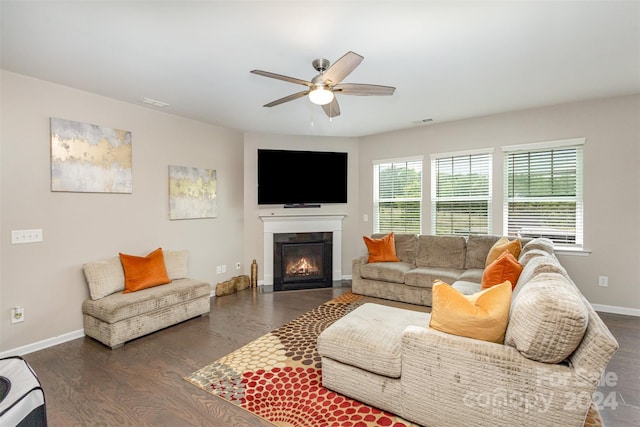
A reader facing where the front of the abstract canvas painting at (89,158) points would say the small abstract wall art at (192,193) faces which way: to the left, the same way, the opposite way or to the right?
the same way

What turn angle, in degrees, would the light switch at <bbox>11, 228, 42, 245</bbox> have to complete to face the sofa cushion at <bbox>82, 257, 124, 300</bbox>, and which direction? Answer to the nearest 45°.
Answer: approximately 45° to its left

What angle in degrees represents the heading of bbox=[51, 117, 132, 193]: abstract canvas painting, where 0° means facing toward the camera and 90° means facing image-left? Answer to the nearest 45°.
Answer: approximately 315°

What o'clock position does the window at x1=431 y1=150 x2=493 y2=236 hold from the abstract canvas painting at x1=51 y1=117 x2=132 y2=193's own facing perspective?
The window is roughly at 11 o'clock from the abstract canvas painting.

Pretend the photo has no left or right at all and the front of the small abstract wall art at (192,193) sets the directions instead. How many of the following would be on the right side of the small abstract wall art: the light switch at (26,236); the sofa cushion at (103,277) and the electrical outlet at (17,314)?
3

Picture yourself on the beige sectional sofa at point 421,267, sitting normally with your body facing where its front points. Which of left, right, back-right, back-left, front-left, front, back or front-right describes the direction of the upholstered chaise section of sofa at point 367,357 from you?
front-left

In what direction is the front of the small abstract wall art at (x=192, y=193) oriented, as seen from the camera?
facing the viewer and to the right of the viewer

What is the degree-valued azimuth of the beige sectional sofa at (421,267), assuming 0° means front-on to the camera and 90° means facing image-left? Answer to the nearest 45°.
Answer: approximately 45°

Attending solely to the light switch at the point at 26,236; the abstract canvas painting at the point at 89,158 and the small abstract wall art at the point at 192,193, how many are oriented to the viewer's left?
0

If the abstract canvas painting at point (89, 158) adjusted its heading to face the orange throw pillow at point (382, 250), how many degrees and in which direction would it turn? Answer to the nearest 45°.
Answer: approximately 45° to its left

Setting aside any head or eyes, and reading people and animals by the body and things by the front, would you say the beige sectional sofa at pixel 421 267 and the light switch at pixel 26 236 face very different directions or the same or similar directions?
very different directions

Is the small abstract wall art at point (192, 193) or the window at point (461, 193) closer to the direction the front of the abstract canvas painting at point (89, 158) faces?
the window

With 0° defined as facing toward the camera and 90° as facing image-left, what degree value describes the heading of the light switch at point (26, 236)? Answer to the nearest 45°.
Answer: approximately 315°
